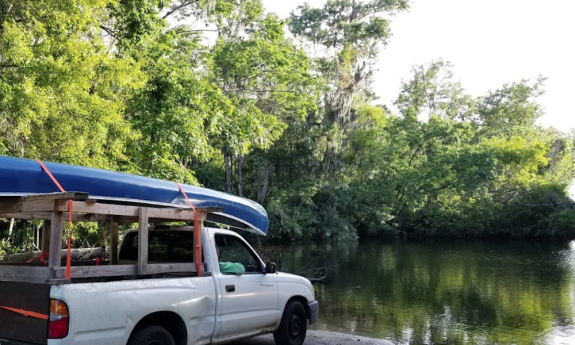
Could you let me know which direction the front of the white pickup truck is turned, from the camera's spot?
facing away from the viewer and to the right of the viewer
